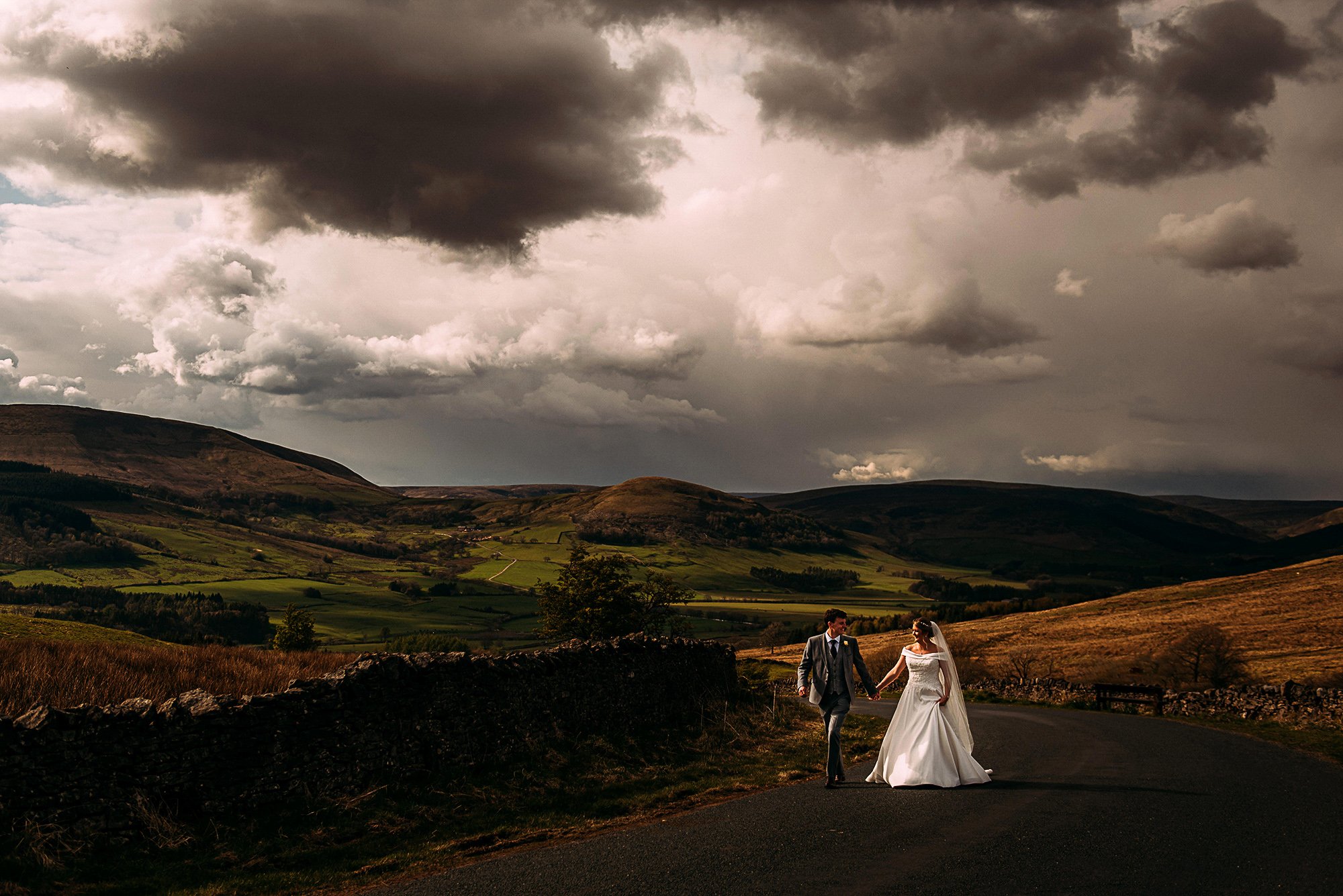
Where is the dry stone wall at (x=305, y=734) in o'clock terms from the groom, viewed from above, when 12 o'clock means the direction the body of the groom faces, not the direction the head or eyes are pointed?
The dry stone wall is roughly at 2 o'clock from the groom.

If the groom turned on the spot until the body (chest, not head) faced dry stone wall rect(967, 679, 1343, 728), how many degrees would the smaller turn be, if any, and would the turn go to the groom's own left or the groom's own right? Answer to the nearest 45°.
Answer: approximately 135° to the groom's own left

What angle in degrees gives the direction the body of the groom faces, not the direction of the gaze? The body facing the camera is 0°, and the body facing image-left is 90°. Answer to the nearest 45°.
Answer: approximately 0°

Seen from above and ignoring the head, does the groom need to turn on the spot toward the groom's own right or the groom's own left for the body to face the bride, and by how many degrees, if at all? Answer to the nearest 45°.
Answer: approximately 90° to the groom's own left

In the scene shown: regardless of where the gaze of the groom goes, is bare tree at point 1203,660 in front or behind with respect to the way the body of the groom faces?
behind

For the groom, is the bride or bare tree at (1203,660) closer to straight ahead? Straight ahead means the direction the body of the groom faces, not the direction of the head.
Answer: the bride
